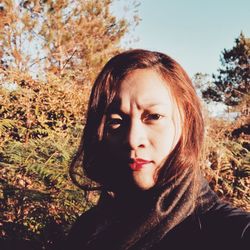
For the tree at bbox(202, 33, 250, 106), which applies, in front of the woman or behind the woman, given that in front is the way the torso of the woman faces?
behind

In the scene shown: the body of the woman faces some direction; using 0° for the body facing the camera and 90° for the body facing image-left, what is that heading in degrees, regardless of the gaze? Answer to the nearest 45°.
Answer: approximately 0°
